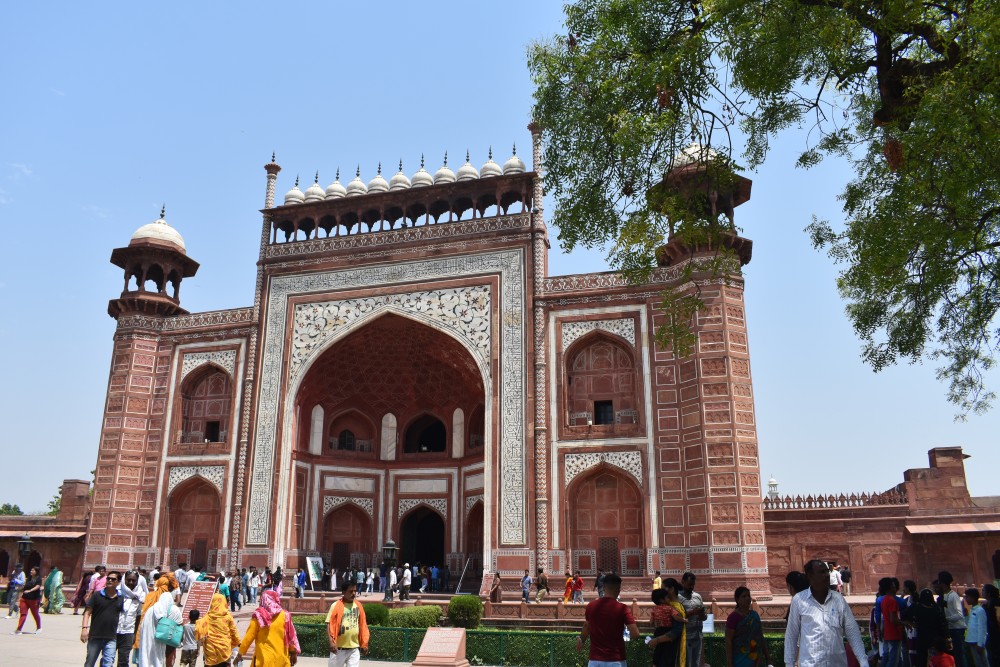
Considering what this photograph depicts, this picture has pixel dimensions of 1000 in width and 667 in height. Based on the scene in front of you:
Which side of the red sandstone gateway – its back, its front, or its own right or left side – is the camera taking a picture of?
front

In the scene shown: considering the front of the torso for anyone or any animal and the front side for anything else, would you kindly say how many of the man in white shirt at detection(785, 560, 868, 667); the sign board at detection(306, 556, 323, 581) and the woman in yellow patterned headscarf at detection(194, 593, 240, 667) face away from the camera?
1

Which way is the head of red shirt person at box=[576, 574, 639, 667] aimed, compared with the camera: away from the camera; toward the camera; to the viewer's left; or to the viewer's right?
away from the camera

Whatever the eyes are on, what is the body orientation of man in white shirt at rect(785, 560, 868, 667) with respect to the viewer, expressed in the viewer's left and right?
facing the viewer

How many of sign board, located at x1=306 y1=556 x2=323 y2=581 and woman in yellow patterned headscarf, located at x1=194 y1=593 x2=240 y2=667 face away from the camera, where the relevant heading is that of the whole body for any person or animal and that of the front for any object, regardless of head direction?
1

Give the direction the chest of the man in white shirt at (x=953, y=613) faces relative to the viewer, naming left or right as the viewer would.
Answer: facing to the left of the viewer

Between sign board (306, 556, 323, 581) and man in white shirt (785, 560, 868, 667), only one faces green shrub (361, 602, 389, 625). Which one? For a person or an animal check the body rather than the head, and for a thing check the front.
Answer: the sign board

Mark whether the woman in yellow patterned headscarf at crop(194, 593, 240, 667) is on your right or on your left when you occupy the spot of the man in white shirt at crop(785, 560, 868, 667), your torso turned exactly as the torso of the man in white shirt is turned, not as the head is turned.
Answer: on your right

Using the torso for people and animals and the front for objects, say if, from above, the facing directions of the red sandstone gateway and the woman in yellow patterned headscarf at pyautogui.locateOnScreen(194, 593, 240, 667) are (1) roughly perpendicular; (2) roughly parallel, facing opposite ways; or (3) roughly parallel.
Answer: roughly parallel, facing opposite ways

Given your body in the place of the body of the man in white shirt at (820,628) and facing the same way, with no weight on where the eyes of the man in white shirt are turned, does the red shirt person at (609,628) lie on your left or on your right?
on your right

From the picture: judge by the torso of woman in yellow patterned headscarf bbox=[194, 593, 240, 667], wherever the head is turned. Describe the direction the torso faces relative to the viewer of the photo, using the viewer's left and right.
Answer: facing away from the viewer

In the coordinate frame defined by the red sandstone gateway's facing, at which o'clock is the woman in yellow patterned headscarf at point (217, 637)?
The woman in yellow patterned headscarf is roughly at 12 o'clock from the red sandstone gateway.

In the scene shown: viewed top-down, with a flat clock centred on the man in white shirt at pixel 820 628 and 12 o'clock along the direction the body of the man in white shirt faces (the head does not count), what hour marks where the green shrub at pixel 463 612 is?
The green shrub is roughly at 5 o'clock from the man in white shirt.

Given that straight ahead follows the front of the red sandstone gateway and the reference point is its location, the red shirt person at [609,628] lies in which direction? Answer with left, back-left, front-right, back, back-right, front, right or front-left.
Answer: front

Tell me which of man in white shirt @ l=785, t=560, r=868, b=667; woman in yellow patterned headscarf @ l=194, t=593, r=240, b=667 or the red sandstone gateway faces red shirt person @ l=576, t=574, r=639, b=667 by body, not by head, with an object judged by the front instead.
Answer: the red sandstone gateway

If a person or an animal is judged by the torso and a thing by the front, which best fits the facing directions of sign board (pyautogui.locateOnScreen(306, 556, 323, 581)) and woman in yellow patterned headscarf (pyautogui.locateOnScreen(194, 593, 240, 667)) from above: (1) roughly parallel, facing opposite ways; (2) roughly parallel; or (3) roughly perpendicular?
roughly parallel, facing opposite ways
